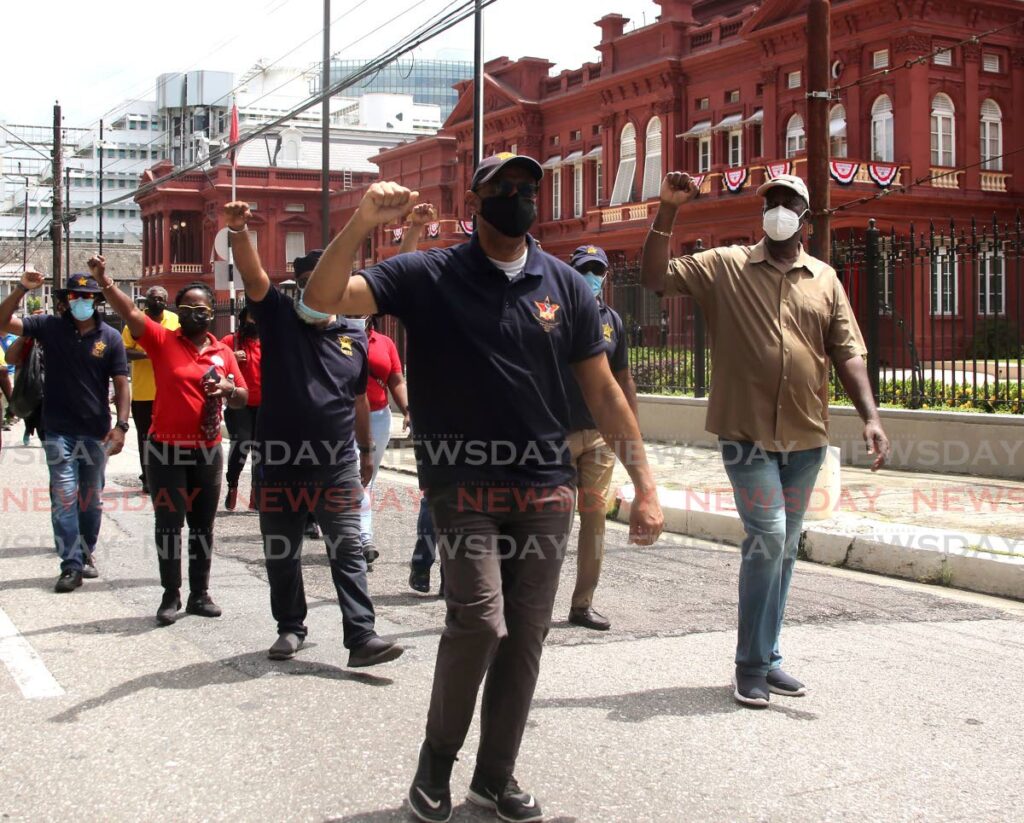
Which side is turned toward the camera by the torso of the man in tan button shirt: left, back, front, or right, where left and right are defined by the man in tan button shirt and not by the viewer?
front

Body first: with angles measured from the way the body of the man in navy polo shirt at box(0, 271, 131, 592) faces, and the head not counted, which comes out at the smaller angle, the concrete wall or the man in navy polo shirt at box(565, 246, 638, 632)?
the man in navy polo shirt

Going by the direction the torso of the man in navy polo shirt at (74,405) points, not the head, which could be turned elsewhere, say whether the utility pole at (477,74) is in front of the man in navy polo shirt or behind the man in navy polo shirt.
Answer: behind

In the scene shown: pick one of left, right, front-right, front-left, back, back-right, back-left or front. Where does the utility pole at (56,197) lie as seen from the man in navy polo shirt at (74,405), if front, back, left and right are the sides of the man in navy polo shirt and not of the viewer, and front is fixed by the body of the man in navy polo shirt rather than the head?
back

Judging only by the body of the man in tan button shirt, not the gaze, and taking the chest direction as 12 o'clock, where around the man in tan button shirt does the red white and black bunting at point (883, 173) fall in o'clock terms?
The red white and black bunting is roughly at 6 o'clock from the man in tan button shirt.

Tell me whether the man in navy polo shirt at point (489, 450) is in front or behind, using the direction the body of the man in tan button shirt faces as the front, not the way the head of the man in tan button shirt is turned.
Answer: in front

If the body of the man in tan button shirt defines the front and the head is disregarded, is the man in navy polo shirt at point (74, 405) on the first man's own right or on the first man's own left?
on the first man's own right

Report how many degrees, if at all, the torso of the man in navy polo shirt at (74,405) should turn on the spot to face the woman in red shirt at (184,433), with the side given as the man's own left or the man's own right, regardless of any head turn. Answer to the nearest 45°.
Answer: approximately 45° to the man's own left

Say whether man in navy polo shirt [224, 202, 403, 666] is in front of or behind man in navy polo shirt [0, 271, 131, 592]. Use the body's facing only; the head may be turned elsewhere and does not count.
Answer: in front

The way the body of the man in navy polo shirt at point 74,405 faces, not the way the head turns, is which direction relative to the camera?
toward the camera

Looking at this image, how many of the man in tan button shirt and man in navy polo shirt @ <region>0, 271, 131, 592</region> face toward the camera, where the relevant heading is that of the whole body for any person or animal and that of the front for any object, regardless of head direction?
2

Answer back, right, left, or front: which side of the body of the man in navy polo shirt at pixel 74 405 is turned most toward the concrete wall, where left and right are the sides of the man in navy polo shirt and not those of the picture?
left

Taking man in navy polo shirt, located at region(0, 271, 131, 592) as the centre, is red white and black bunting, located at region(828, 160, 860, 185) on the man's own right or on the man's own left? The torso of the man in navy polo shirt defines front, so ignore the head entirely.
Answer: on the man's own left
